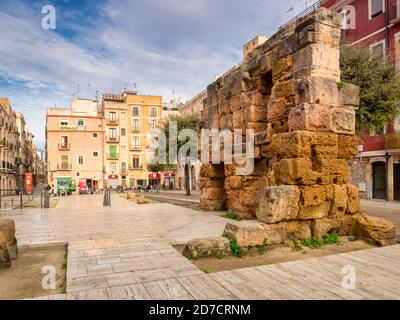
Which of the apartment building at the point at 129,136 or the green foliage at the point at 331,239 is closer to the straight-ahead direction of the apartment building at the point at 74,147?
the green foliage

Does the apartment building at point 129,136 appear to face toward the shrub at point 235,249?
yes

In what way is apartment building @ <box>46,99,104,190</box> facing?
toward the camera

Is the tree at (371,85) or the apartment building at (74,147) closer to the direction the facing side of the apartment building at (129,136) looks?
the tree

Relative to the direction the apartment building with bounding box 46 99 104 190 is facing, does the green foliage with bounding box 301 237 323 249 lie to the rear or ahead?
ahead

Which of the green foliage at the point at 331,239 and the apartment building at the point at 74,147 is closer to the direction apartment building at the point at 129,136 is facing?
the green foliage

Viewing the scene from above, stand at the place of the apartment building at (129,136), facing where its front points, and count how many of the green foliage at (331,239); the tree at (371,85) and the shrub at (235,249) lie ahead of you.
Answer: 3

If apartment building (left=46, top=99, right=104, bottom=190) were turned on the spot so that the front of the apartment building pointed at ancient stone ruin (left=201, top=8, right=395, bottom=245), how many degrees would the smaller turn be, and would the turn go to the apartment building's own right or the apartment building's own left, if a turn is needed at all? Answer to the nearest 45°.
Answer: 0° — it already faces it

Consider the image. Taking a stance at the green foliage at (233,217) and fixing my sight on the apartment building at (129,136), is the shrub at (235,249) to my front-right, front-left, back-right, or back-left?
back-left

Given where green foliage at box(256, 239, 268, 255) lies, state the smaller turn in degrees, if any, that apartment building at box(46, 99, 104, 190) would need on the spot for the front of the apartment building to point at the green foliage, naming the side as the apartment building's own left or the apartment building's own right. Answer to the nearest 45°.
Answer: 0° — it already faces it

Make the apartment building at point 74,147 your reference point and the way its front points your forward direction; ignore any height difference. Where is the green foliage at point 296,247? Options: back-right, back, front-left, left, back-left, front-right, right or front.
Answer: front

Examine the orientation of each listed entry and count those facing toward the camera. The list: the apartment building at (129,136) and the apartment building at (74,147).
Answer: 2

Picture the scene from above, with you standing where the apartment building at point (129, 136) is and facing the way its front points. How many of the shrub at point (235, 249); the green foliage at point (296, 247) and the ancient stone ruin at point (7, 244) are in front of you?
3

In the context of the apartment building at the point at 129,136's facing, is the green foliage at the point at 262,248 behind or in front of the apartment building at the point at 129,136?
in front

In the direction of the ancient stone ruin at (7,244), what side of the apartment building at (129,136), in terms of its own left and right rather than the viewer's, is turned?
front

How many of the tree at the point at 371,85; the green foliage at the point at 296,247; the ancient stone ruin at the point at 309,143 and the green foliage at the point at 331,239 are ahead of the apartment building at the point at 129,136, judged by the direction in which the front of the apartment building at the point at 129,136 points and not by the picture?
4
